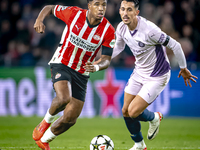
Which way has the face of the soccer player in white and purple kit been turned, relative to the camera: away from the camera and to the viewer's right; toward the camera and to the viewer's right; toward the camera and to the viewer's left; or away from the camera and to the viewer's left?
toward the camera and to the viewer's left

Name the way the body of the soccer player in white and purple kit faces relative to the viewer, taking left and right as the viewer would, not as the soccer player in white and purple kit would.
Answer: facing the viewer and to the left of the viewer

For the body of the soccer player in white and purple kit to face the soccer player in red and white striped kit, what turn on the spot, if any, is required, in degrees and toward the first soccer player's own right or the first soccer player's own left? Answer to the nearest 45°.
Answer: approximately 45° to the first soccer player's own right

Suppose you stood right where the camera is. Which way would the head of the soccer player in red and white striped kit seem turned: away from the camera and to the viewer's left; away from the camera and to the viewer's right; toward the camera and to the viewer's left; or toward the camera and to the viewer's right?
toward the camera and to the viewer's right
